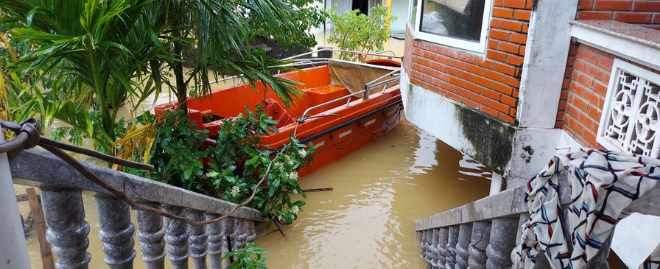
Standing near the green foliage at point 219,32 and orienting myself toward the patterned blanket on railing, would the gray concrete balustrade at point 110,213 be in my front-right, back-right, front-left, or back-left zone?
front-right

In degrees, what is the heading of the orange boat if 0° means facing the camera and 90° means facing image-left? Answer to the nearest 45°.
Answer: approximately 225°

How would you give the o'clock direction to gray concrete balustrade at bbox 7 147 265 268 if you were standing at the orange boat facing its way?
The gray concrete balustrade is roughly at 5 o'clock from the orange boat.

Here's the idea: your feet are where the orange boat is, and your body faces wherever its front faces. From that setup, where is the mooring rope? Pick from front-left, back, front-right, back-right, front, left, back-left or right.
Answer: back-right

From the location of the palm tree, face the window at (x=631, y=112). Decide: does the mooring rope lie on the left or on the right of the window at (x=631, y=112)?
right
